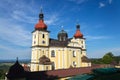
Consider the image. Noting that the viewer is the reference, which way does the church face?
facing the viewer and to the right of the viewer
